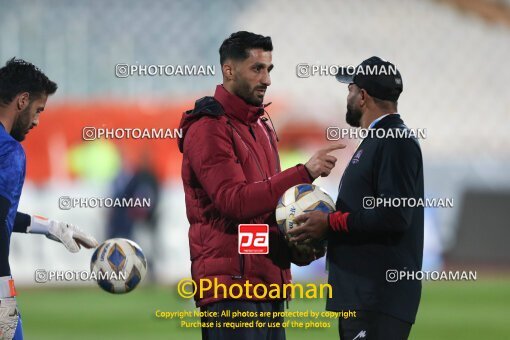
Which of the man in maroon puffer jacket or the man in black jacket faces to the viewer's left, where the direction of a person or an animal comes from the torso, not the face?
the man in black jacket

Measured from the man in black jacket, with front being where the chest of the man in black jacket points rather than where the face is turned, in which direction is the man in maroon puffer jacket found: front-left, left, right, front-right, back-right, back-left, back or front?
front

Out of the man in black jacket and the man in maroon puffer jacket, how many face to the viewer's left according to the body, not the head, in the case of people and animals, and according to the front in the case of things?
1

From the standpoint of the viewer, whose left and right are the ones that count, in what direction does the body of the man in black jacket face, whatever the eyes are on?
facing to the left of the viewer

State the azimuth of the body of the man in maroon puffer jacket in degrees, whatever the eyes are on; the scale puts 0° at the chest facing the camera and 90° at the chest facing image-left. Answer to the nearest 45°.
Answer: approximately 315°
